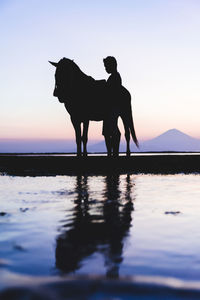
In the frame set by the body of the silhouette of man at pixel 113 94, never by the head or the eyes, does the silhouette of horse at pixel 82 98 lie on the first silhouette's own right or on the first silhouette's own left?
on the first silhouette's own right

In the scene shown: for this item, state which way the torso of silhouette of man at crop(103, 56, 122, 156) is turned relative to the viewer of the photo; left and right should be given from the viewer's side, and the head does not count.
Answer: facing to the left of the viewer
